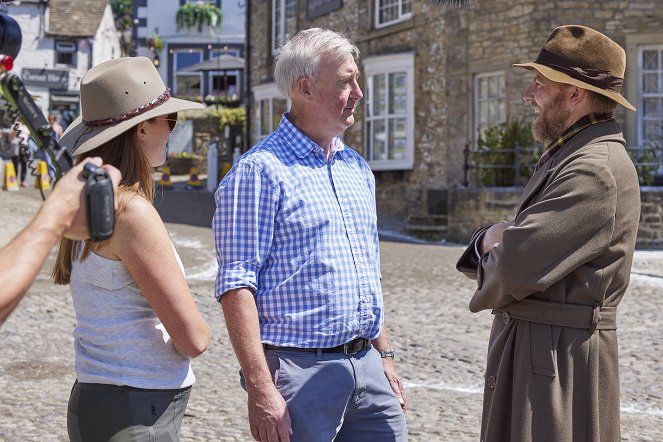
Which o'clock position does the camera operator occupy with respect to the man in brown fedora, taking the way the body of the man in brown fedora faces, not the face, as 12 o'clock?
The camera operator is roughly at 10 o'clock from the man in brown fedora.

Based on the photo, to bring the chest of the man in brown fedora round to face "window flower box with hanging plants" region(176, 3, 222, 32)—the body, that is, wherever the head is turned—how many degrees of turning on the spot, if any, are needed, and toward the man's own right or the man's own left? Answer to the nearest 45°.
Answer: approximately 90° to the man's own right

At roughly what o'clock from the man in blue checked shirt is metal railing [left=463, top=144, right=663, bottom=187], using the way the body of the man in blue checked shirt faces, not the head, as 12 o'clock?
The metal railing is roughly at 8 o'clock from the man in blue checked shirt.

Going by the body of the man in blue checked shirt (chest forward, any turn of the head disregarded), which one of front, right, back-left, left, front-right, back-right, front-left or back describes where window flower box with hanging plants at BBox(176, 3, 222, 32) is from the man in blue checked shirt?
back-left

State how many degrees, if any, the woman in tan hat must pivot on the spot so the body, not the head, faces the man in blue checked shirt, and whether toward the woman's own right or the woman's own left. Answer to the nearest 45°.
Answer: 0° — they already face them

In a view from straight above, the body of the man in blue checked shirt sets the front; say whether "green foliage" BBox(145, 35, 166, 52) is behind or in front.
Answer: behind

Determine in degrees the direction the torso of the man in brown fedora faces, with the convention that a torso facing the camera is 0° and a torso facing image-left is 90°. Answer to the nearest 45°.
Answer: approximately 90°

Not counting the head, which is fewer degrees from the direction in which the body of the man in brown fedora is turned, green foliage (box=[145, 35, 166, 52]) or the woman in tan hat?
the woman in tan hat

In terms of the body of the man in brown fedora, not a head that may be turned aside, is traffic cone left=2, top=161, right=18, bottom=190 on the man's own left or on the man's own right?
on the man's own right

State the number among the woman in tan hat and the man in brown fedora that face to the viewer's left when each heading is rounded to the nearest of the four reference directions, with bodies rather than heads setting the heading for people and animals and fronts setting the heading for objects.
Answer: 1

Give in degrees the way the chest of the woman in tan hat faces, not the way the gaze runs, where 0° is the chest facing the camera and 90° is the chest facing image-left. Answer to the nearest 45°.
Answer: approximately 225°
